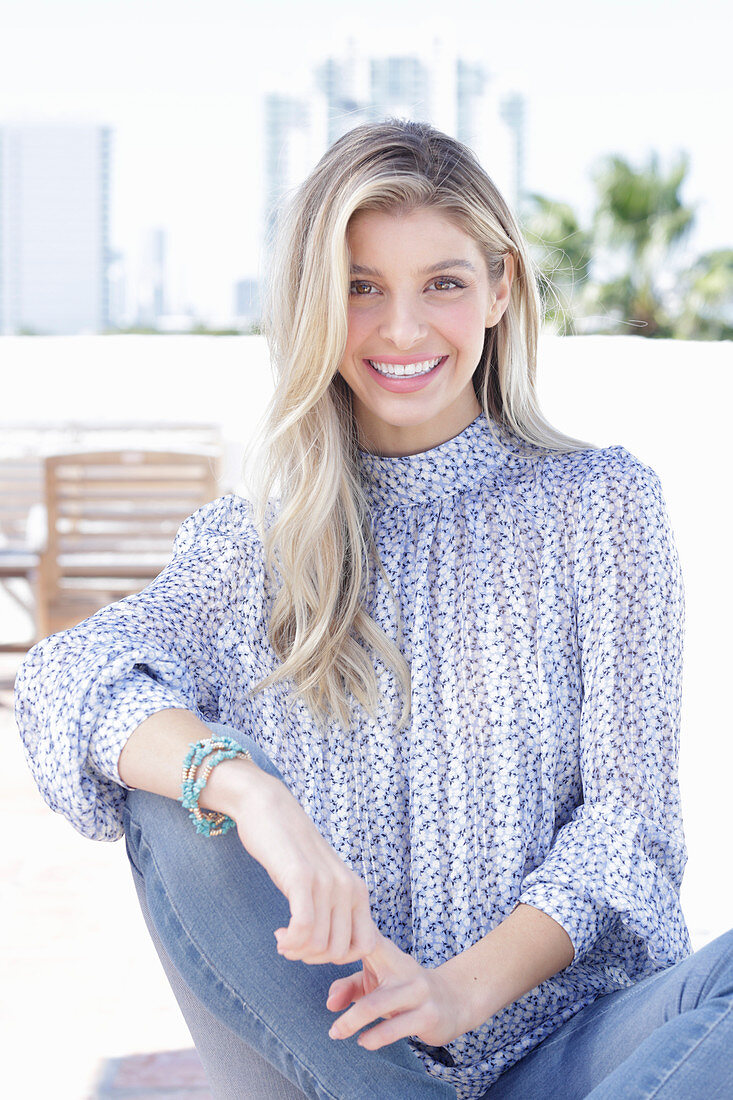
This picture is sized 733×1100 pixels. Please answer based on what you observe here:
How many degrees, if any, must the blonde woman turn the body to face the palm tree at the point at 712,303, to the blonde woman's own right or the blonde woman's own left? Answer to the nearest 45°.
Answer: approximately 180°

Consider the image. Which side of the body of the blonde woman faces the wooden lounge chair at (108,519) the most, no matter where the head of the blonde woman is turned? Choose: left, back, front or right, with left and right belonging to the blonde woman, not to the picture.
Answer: back

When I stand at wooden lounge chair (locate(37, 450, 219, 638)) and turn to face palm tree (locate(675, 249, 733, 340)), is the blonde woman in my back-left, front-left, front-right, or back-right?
back-right

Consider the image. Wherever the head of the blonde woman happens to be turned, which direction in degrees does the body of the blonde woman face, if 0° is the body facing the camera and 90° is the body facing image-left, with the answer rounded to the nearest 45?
approximately 0°

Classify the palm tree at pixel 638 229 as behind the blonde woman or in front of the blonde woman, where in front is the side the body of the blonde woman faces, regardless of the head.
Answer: behind
